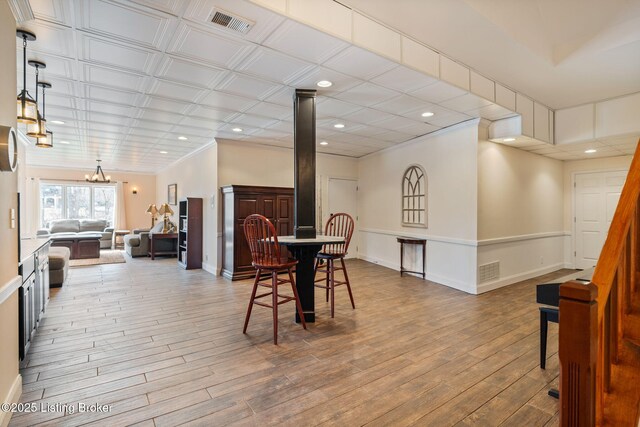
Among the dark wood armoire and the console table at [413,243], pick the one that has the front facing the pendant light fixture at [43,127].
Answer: the console table

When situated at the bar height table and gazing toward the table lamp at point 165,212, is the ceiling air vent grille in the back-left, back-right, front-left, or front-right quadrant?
back-left

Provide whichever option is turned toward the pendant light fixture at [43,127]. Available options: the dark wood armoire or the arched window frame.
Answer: the arched window frame

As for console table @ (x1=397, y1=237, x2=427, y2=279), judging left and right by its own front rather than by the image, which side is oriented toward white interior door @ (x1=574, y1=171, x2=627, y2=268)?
back

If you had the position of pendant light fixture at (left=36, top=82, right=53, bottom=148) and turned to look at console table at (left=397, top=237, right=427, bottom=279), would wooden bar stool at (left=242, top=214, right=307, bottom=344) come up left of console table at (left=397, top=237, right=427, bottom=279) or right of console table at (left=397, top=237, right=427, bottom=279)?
right

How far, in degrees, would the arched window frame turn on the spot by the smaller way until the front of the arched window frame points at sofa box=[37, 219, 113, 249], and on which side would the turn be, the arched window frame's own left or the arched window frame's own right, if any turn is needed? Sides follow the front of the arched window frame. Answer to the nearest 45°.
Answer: approximately 45° to the arched window frame's own right

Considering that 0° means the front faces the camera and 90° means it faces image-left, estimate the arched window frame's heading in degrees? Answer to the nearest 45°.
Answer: approximately 45°

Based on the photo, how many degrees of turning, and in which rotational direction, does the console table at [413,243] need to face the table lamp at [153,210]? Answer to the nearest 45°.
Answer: approximately 45° to its right

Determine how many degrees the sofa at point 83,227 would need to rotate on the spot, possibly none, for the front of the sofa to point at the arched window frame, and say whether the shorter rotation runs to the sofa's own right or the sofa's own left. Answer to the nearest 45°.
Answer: approximately 45° to the sofa's own left

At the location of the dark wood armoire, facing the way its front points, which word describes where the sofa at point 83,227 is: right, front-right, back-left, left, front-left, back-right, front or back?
back

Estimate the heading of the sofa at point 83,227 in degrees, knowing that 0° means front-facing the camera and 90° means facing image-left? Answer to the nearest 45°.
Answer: approximately 0°

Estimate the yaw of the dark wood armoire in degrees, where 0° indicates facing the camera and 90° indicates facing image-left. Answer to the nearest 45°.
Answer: approximately 315°

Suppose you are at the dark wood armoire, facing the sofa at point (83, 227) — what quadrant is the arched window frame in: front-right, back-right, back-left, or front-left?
back-right
